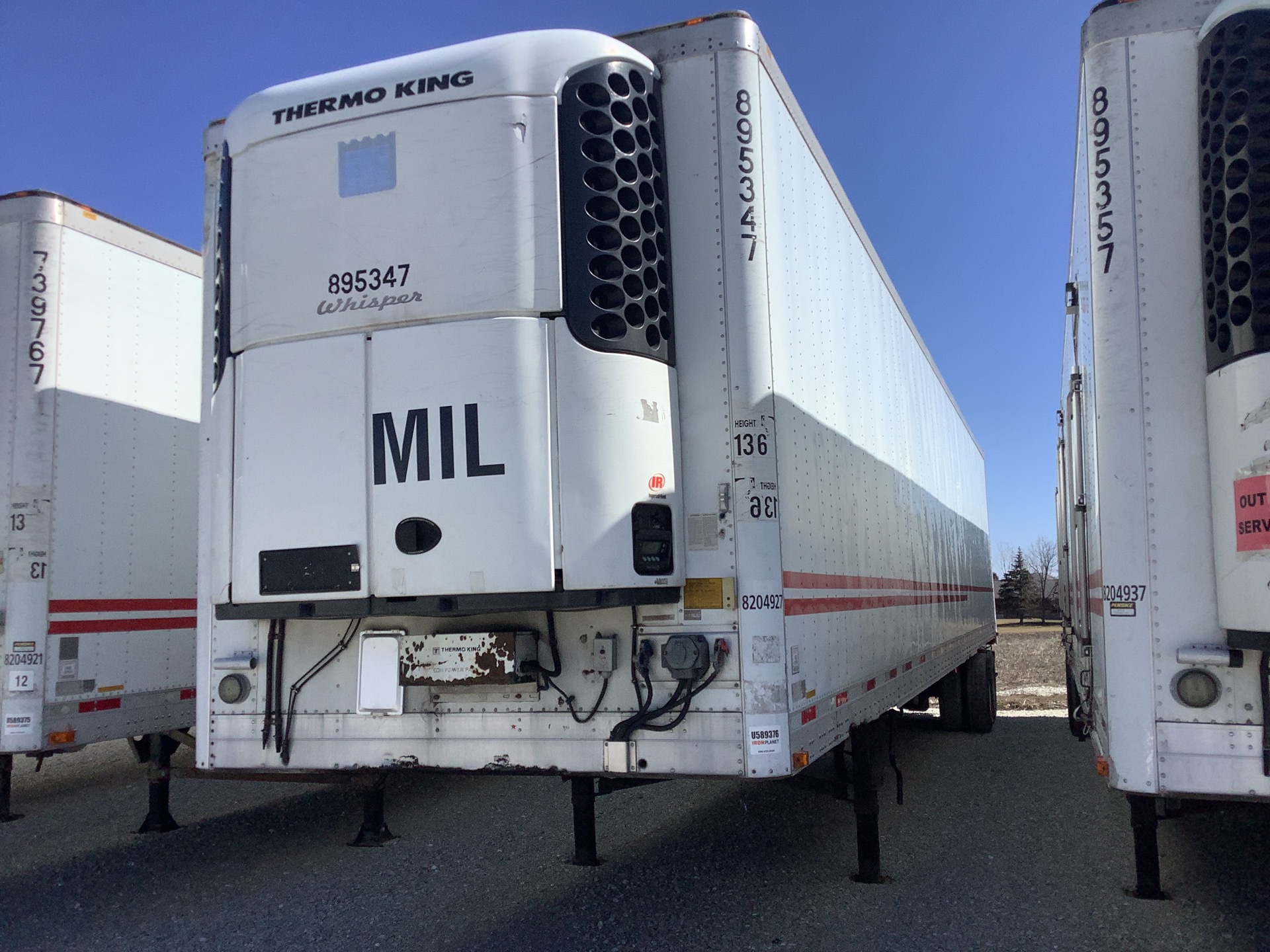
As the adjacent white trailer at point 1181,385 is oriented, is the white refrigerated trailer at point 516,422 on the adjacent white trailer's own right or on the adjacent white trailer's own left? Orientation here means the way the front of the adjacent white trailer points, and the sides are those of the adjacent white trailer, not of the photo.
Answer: on the adjacent white trailer's own right

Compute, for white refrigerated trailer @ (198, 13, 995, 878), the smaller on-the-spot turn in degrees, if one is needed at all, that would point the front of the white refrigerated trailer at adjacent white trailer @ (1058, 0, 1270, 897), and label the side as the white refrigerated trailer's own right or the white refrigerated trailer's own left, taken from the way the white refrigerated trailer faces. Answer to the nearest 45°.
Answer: approximately 135° to the white refrigerated trailer's own left

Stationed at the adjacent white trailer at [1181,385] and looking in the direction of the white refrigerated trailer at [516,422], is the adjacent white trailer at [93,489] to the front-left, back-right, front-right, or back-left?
front-right

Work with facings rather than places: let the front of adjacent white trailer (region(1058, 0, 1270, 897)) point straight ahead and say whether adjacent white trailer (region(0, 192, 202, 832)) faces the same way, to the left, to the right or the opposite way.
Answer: the same way

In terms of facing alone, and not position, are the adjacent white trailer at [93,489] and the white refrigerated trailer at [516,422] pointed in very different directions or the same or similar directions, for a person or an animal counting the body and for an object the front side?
same or similar directions

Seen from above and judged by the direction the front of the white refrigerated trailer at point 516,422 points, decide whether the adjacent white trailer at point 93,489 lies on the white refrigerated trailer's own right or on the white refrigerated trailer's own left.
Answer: on the white refrigerated trailer's own right

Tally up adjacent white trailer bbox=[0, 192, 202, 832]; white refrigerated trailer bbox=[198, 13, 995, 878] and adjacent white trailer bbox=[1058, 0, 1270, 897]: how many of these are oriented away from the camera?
0

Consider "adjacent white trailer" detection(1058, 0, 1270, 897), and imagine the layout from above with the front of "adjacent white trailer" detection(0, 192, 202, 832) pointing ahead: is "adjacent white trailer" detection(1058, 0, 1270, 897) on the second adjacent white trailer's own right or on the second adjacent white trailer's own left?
on the second adjacent white trailer's own left

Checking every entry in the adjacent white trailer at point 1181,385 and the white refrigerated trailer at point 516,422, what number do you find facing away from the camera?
0

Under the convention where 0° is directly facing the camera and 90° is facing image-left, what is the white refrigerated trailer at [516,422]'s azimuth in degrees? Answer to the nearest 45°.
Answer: approximately 45°

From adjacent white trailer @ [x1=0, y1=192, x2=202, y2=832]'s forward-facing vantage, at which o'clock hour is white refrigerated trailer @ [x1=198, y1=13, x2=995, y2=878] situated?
The white refrigerated trailer is roughly at 10 o'clock from the adjacent white trailer.

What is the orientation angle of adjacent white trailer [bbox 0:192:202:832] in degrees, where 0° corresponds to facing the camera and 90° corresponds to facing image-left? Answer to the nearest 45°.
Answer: approximately 45°
